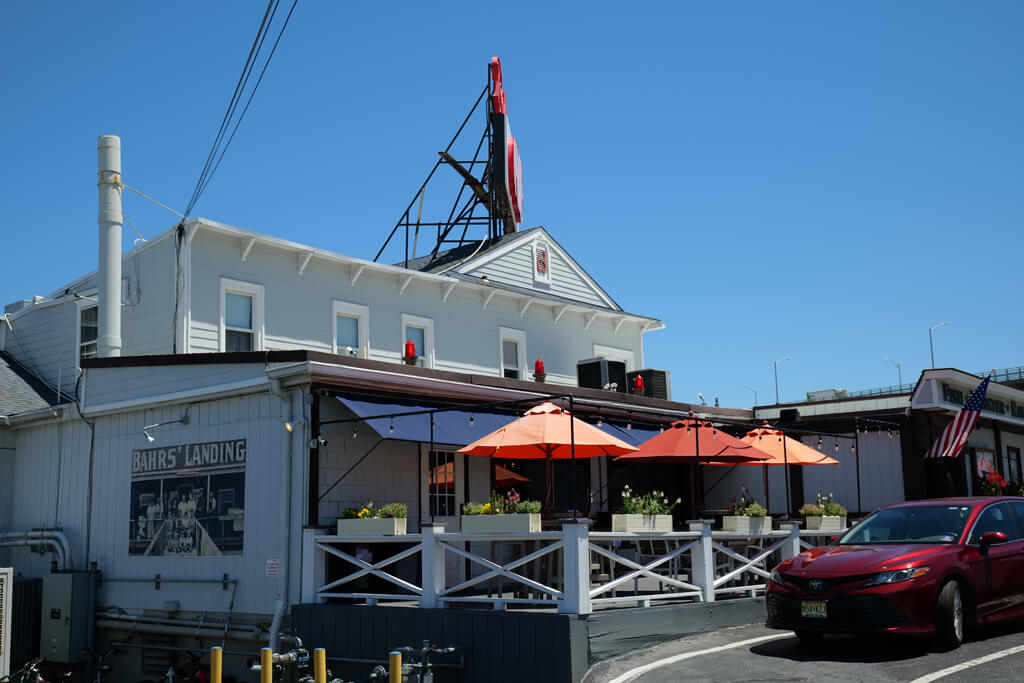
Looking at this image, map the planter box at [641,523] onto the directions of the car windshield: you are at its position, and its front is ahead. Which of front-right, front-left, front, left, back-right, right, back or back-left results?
front-right

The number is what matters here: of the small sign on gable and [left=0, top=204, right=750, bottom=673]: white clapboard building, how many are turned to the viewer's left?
0

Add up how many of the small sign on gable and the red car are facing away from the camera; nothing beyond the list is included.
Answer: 0

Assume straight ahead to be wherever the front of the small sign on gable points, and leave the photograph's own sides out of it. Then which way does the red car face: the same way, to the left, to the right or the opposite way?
to the right

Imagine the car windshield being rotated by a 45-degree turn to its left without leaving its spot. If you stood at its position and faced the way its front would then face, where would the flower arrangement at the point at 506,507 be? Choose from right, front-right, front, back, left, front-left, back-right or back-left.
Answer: right

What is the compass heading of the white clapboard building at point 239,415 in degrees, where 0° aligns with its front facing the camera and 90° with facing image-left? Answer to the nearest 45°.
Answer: approximately 315°

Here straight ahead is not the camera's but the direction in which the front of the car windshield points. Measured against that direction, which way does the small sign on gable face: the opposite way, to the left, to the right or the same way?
to the left

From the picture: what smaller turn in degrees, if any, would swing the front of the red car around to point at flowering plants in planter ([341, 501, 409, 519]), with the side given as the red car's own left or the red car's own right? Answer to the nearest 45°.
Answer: approximately 45° to the red car's own right

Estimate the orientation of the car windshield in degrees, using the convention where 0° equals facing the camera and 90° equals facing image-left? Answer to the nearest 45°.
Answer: approximately 45°
